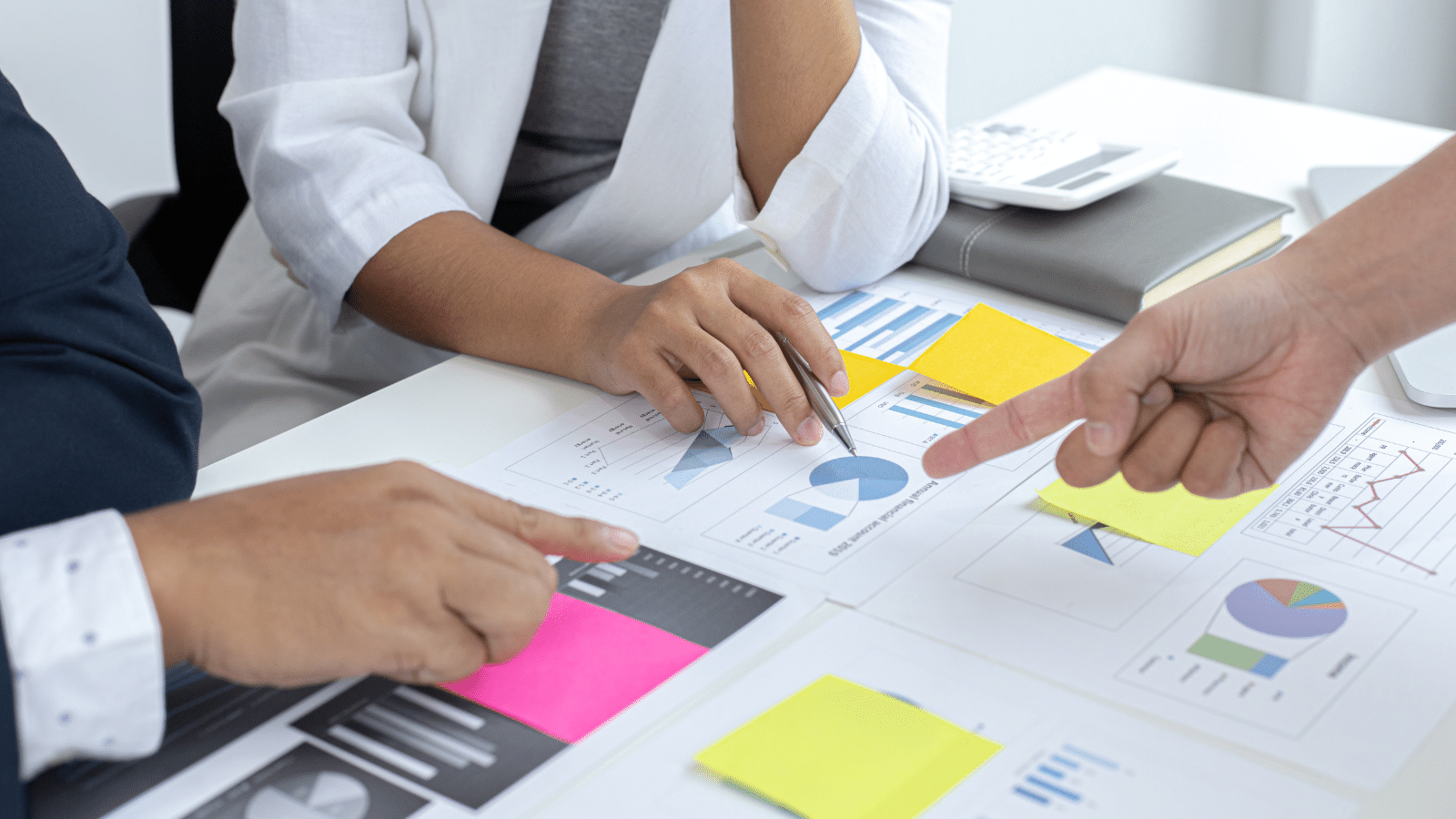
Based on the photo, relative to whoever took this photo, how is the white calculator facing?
facing away from the viewer and to the left of the viewer

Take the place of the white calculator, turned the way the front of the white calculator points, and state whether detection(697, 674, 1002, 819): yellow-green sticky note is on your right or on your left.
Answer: on your left

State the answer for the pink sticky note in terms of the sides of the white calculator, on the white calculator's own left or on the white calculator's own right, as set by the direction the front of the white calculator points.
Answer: on the white calculator's own left
